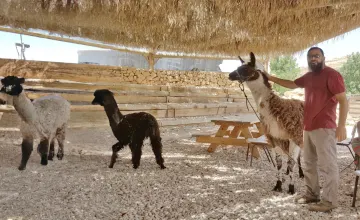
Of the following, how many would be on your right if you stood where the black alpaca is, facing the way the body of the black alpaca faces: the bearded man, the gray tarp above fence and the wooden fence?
2

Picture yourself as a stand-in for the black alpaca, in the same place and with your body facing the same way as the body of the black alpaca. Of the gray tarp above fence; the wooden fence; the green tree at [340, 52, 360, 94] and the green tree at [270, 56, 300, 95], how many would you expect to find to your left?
0

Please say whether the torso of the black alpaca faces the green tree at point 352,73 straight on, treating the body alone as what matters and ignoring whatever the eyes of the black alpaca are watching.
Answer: no

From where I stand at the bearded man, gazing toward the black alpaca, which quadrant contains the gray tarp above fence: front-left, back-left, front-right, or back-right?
front-right

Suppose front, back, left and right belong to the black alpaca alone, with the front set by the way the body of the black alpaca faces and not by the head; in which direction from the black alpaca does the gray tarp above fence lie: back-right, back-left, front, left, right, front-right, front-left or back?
right

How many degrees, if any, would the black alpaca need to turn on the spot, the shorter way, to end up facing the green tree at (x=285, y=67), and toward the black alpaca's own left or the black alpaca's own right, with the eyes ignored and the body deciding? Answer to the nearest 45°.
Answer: approximately 135° to the black alpaca's own right

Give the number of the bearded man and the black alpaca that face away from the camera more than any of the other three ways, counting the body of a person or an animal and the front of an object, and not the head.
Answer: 0

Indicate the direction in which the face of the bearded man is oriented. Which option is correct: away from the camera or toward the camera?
toward the camera

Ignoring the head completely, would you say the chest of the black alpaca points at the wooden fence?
no

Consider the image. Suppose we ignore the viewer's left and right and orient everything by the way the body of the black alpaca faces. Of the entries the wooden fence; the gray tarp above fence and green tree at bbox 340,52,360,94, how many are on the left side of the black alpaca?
0

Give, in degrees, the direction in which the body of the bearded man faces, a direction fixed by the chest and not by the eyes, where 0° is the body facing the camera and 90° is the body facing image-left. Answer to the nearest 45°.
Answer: approximately 45°

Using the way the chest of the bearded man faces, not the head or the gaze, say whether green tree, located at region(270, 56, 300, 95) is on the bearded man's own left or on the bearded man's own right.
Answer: on the bearded man's own right

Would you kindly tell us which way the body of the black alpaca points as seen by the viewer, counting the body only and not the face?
to the viewer's left

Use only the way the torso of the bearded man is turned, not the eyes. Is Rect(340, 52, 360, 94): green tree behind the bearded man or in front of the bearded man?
behind
